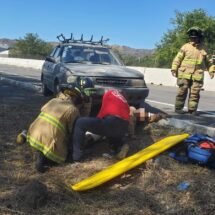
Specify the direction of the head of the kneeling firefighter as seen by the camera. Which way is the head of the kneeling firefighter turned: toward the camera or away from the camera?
away from the camera

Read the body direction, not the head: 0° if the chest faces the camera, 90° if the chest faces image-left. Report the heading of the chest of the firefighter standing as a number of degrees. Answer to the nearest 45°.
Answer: approximately 0°

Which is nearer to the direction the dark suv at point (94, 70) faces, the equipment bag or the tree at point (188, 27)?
the equipment bag

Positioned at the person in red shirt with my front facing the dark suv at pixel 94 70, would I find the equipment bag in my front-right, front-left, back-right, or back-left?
back-right

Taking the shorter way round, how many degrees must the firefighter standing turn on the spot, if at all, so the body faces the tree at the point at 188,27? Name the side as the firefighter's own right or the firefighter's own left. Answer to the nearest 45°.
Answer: approximately 180°

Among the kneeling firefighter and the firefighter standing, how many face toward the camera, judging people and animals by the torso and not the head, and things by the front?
1

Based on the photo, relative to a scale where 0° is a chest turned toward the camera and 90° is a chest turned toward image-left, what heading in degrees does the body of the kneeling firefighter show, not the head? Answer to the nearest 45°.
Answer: approximately 225°

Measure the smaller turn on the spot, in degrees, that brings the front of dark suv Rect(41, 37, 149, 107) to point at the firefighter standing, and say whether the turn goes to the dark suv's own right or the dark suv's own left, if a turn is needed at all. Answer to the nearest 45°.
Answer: approximately 45° to the dark suv's own left

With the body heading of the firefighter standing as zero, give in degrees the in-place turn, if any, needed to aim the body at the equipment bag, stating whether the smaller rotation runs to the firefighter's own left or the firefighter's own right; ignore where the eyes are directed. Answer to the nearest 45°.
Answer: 0° — they already face it

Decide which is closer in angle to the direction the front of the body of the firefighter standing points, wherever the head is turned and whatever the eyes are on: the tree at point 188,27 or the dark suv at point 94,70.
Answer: the dark suv

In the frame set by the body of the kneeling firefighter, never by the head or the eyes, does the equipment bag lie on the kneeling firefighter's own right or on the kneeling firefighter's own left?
on the kneeling firefighter's own right
